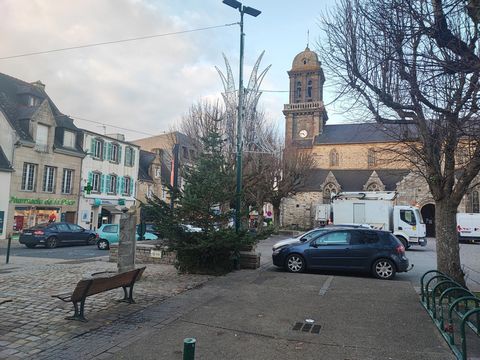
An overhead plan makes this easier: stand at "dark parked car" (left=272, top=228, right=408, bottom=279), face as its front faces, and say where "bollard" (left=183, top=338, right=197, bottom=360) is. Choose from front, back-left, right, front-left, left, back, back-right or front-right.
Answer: left

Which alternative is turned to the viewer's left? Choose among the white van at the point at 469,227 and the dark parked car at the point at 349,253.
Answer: the dark parked car

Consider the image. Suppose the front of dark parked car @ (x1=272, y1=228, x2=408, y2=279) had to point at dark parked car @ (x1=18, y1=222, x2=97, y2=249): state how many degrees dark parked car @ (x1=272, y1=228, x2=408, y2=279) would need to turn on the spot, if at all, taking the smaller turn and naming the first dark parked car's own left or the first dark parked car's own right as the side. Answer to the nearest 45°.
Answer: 0° — it already faces it

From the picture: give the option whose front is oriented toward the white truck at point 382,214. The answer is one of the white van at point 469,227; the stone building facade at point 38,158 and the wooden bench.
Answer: the stone building facade

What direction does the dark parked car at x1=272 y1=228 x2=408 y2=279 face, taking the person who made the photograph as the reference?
facing to the left of the viewer
